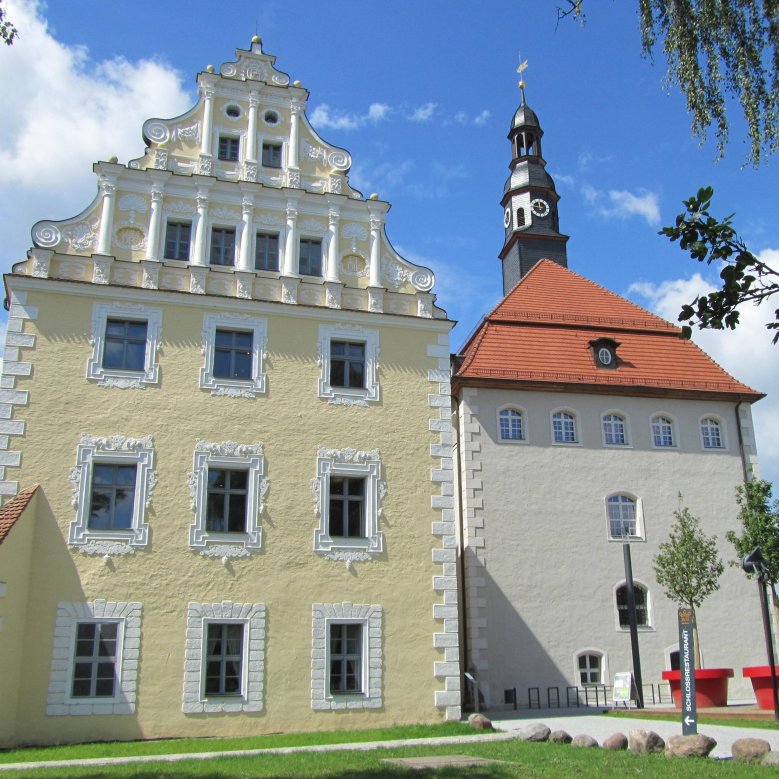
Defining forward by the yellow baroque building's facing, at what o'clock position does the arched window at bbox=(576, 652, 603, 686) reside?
The arched window is roughly at 8 o'clock from the yellow baroque building.

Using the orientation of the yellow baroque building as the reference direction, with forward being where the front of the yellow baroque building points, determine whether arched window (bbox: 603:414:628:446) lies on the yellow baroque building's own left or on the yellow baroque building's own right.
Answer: on the yellow baroque building's own left

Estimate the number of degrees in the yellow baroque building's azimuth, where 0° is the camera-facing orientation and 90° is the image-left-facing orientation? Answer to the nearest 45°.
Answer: approximately 0°

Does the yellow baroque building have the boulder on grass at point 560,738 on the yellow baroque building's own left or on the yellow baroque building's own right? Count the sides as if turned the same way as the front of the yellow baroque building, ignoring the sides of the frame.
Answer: on the yellow baroque building's own left

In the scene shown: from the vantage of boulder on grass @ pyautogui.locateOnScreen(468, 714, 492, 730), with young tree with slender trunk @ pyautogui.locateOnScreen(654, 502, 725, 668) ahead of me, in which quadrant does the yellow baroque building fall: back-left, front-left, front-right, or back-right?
back-left

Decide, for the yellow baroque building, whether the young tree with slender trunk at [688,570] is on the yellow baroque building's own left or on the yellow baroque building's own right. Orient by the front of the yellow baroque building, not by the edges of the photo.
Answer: on the yellow baroque building's own left

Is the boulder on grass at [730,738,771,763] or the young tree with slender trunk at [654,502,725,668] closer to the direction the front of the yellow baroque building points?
the boulder on grass

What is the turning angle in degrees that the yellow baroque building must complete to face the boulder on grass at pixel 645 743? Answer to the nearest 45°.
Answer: approximately 45° to its left

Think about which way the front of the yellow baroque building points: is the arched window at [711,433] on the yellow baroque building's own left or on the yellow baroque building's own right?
on the yellow baroque building's own left

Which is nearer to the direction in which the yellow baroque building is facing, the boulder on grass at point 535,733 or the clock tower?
the boulder on grass
